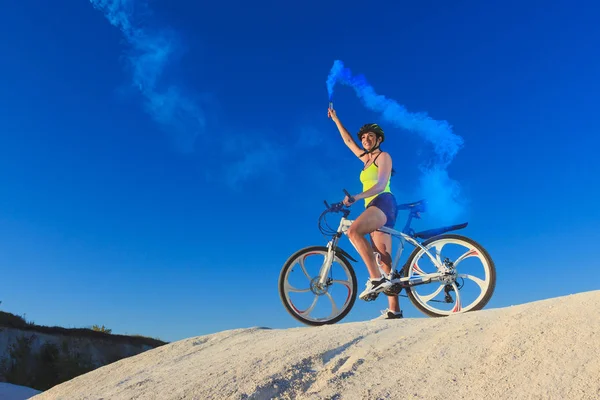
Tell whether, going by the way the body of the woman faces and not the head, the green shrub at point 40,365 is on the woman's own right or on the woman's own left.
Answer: on the woman's own right

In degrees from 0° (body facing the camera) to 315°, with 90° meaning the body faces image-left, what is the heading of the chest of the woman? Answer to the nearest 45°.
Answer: approximately 45°

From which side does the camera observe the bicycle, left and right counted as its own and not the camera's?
left
